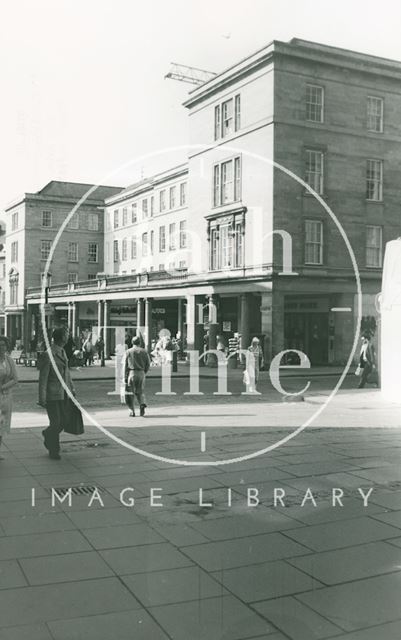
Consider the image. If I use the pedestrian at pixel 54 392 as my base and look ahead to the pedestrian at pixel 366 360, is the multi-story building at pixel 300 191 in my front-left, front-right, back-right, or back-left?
front-left

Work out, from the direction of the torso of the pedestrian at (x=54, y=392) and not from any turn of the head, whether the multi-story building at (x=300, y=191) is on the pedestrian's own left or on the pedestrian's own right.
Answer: on the pedestrian's own left

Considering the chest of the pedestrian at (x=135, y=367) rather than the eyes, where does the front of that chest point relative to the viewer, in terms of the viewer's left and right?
facing away from the viewer

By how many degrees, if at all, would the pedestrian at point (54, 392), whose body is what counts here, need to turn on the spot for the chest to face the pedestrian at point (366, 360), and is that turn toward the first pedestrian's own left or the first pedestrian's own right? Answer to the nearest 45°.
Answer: approximately 90° to the first pedestrian's own left

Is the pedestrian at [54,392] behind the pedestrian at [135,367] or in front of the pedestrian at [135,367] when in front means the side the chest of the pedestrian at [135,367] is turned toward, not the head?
behind

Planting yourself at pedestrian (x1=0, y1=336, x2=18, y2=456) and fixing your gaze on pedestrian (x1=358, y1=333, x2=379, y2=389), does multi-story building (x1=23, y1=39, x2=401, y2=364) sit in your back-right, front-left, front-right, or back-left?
front-left

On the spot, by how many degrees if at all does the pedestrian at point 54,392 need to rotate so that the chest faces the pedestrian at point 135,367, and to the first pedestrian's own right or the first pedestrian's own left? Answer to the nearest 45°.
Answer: approximately 135° to the first pedestrian's own left

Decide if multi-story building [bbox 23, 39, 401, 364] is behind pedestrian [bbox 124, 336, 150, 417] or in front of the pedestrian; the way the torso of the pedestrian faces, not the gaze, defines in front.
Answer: in front

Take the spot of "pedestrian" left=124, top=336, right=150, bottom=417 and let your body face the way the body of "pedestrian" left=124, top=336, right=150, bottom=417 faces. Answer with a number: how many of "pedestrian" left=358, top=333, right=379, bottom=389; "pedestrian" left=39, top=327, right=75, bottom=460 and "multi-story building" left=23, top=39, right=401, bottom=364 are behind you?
1
